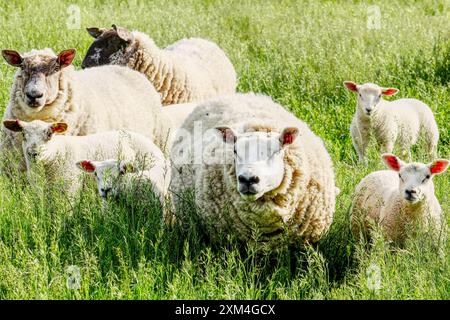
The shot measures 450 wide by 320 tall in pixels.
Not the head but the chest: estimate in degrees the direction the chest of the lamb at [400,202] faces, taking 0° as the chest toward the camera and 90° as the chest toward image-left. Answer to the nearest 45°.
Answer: approximately 315°

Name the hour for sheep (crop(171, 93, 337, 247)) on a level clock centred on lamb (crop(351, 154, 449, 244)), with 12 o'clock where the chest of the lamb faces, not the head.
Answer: The sheep is roughly at 4 o'clock from the lamb.

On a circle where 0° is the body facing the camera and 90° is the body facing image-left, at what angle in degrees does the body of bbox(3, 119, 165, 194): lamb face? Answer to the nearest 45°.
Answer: approximately 45°

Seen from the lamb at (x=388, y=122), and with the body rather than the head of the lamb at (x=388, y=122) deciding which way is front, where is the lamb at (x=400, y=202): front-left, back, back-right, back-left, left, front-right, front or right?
front-left

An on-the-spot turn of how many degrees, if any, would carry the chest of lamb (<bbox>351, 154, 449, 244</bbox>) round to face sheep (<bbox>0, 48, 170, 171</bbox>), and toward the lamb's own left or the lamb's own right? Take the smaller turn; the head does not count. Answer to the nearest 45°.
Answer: approximately 135° to the lamb's own right

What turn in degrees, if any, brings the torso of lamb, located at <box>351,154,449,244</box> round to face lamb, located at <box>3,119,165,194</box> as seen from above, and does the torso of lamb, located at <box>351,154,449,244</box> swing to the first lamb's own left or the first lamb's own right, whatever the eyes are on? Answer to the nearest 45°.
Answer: approximately 135° to the first lamb's own right
